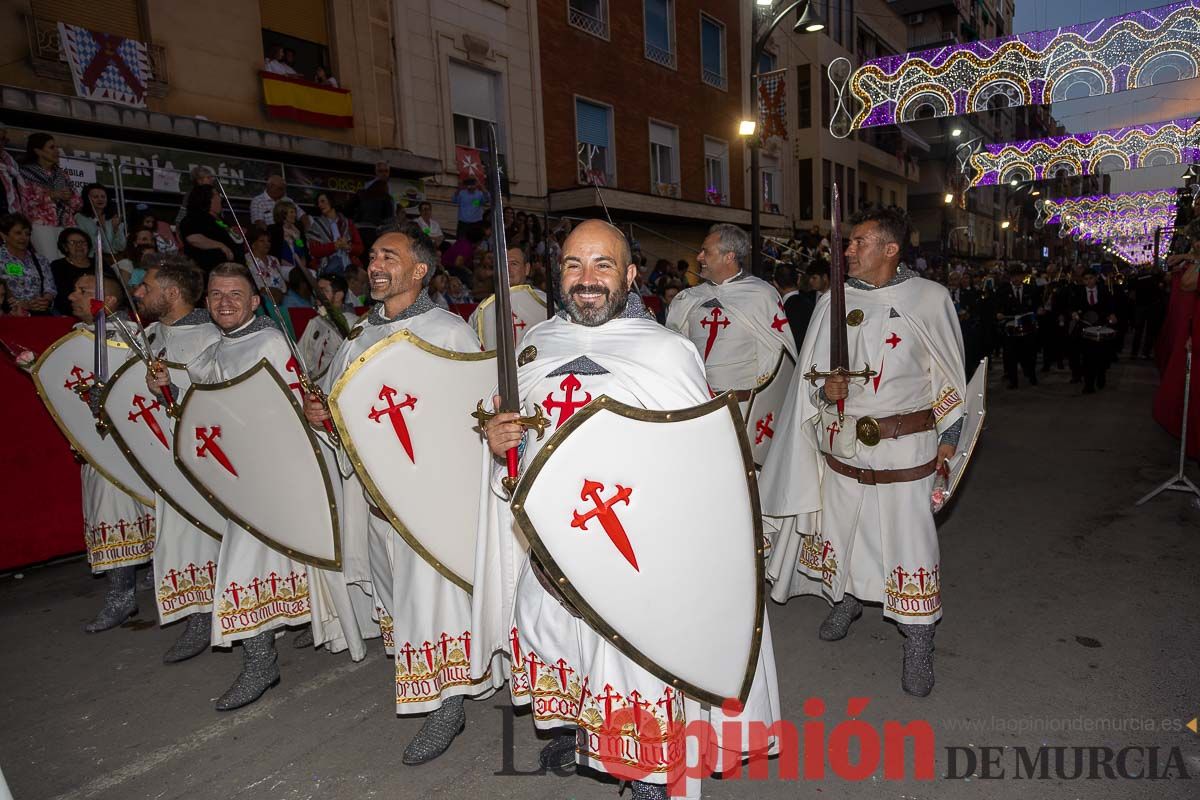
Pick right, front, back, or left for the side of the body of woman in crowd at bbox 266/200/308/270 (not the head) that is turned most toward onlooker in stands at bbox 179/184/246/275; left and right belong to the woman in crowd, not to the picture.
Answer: right

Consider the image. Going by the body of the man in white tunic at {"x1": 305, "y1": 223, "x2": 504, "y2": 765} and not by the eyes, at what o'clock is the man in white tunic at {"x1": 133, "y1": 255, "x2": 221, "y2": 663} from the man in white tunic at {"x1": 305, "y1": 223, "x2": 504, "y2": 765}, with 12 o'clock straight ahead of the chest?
the man in white tunic at {"x1": 133, "y1": 255, "x2": 221, "y2": 663} is roughly at 3 o'clock from the man in white tunic at {"x1": 305, "y1": 223, "x2": 504, "y2": 765}.

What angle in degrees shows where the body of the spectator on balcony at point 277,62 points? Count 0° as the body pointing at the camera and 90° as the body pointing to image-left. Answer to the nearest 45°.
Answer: approximately 315°

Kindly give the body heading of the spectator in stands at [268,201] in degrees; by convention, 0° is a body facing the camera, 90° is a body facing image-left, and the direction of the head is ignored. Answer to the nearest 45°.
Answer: approximately 315°

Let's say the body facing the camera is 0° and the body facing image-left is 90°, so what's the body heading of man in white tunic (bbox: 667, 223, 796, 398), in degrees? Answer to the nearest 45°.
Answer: approximately 45°

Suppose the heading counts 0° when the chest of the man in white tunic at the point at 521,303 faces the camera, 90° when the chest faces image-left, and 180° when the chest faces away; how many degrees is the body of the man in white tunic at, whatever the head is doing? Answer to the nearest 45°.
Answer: approximately 0°

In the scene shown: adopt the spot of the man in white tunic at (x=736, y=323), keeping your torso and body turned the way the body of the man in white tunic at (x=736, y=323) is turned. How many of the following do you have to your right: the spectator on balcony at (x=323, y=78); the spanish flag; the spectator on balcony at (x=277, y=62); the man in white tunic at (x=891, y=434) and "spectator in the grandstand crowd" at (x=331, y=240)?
4

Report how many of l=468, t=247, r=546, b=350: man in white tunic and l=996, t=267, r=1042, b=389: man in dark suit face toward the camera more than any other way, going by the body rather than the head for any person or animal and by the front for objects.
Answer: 2

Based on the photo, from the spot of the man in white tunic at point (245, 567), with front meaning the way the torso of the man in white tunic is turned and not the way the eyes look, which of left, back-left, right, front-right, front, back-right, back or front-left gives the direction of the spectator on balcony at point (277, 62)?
back-right

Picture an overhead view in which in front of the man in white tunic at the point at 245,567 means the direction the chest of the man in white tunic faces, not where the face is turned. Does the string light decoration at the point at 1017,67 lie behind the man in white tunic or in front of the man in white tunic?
behind
